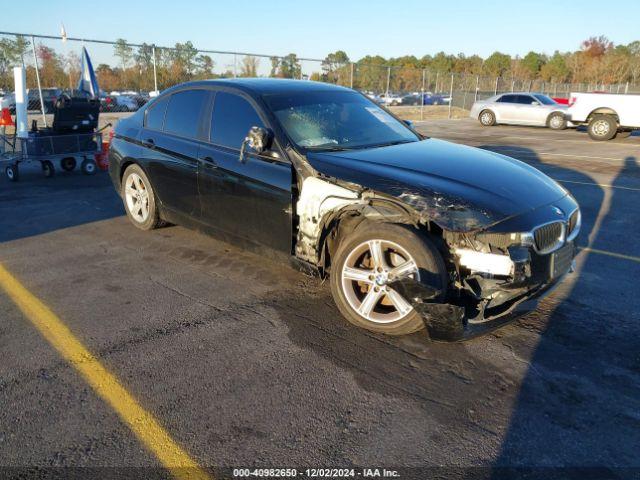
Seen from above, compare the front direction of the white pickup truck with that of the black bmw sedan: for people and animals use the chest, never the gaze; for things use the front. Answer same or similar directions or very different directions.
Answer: same or similar directions

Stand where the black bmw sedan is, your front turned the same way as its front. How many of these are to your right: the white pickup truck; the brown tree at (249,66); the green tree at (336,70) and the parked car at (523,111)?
0

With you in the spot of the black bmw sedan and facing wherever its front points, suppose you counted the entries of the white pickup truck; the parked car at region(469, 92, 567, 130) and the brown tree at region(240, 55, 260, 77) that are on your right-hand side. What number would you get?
0

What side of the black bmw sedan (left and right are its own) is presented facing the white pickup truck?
left

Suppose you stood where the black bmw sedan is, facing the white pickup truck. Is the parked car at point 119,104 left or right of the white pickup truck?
left

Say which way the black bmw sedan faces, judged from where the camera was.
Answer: facing the viewer and to the right of the viewer

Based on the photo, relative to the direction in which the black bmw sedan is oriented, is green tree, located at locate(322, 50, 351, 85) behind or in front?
behind

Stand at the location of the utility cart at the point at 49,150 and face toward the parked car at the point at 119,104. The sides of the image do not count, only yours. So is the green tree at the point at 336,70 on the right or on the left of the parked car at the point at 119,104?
right

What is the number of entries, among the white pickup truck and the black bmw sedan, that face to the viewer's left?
0

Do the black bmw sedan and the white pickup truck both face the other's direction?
no

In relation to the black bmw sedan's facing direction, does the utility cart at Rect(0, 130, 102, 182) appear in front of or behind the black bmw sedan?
behind

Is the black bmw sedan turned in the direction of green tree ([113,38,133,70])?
no

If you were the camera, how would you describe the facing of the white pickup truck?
facing to the right of the viewer

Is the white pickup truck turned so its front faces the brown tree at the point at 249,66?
no

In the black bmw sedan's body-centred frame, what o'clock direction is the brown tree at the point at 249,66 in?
The brown tree is roughly at 7 o'clock from the black bmw sedan.
